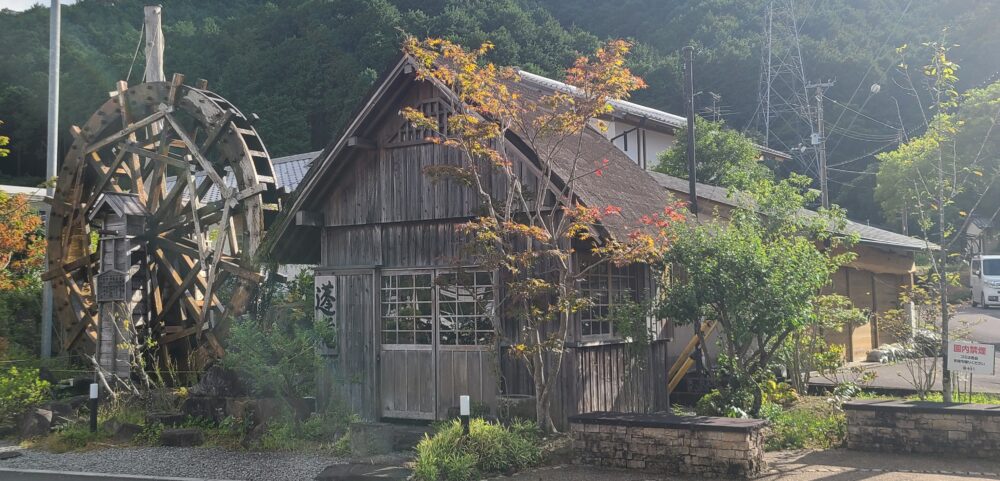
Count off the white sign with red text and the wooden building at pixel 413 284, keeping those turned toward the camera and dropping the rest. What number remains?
2

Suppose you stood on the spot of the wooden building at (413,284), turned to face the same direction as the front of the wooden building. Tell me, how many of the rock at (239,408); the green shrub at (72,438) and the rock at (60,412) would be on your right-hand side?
3

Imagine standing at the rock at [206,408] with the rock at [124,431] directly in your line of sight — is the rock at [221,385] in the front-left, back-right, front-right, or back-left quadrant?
back-right

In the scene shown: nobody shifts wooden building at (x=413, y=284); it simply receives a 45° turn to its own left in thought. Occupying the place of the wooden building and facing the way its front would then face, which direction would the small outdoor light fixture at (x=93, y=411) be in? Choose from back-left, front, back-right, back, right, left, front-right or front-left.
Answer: back-right

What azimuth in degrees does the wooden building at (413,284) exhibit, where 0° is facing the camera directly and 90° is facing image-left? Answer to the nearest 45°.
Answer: approximately 0°

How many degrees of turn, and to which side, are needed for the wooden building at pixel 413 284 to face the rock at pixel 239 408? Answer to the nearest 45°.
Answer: approximately 90° to its right

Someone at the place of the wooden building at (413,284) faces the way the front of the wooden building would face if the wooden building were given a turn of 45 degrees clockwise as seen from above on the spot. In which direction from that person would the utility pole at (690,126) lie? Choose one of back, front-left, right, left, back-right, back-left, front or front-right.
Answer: back

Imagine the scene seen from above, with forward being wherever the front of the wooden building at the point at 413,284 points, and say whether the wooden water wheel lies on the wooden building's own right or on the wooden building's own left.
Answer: on the wooden building's own right

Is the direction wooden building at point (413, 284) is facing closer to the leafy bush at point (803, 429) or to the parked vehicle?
the leafy bush

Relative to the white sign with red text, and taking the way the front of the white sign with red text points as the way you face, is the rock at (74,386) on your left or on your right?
on your right

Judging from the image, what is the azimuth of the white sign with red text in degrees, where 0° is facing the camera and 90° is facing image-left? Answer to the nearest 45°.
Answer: approximately 0°
